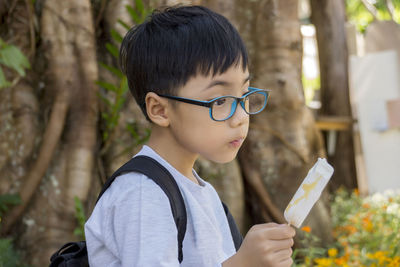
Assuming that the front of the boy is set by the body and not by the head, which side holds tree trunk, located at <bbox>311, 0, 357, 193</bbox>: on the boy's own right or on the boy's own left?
on the boy's own left

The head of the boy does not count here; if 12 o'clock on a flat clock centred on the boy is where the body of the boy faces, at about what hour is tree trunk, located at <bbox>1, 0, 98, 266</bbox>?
The tree trunk is roughly at 7 o'clock from the boy.

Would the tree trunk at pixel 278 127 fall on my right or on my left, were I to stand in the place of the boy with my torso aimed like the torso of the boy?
on my left

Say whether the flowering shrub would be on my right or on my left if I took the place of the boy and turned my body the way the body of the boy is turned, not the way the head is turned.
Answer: on my left

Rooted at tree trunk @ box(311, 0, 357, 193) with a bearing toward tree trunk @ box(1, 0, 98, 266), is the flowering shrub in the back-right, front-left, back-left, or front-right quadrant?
front-left

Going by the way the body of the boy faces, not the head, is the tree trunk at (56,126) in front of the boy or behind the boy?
behind

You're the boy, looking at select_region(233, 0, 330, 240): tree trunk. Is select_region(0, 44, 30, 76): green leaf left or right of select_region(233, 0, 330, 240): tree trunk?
left

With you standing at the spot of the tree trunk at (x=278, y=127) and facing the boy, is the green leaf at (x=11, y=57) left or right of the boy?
right

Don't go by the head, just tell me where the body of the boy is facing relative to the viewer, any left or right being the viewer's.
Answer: facing the viewer and to the right of the viewer

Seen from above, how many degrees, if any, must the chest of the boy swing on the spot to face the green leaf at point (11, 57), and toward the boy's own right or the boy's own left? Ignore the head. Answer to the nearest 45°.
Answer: approximately 180°
